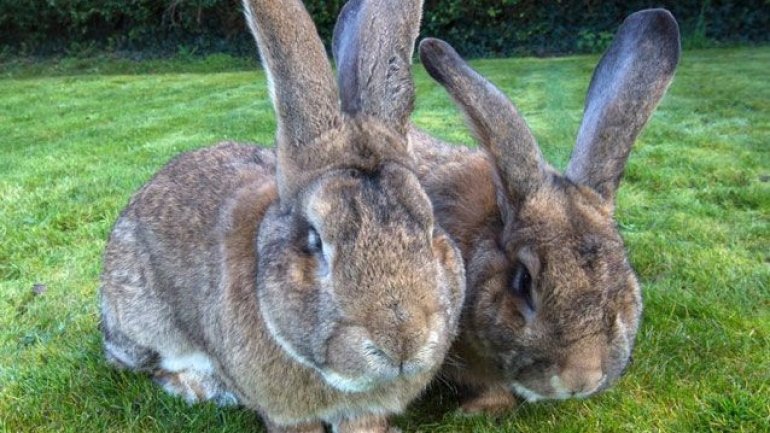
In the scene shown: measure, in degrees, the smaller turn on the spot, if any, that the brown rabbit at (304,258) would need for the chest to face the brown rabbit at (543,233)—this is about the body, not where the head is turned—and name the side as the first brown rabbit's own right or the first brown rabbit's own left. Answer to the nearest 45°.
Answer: approximately 45° to the first brown rabbit's own left

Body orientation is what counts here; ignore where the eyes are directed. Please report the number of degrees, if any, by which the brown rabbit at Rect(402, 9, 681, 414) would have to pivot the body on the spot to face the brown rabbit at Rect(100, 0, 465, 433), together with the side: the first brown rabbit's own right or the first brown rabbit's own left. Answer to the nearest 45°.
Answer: approximately 90° to the first brown rabbit's own right

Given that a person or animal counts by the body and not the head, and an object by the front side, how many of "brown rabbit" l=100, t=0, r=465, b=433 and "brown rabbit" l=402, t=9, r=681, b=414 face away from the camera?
0

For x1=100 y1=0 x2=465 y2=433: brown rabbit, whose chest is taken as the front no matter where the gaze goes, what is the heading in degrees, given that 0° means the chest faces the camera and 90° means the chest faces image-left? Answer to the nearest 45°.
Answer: approximately 315°
